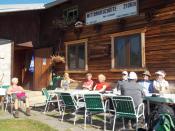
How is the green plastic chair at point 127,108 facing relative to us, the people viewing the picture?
facing away from the viewer and to the right of the viewer

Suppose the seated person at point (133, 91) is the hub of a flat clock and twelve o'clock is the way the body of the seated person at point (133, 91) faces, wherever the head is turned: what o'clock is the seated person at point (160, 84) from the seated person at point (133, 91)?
the seated person at point (160, 84) is roughly at 1 o'clock from the seated person at point (133, 91).

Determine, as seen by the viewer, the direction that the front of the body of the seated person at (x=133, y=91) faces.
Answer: away from the camera

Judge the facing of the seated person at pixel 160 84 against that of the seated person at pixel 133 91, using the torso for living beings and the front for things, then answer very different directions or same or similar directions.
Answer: very different directions

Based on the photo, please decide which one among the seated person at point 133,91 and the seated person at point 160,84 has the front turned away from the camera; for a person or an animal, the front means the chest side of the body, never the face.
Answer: the seated person at point 133,91

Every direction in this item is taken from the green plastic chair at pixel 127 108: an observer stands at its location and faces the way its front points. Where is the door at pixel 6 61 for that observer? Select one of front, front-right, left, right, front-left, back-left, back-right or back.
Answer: left

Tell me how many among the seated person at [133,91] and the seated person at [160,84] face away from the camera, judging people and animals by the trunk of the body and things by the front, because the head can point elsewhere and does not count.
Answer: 1

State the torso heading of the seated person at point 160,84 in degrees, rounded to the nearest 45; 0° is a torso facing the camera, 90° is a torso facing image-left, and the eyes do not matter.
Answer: approximately 0°

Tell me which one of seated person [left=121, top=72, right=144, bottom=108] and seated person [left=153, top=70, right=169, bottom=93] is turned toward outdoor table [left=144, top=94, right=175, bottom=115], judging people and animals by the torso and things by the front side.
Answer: seated person [left=153, top=70, right=169, bottom=93]

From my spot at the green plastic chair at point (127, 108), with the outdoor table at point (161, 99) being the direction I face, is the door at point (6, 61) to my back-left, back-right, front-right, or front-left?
back-left

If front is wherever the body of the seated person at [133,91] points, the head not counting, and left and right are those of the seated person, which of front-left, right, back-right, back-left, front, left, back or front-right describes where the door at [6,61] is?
front-left

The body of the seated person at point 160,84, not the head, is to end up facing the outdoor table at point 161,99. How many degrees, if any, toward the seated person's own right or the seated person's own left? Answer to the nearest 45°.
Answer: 0° — they already face it
